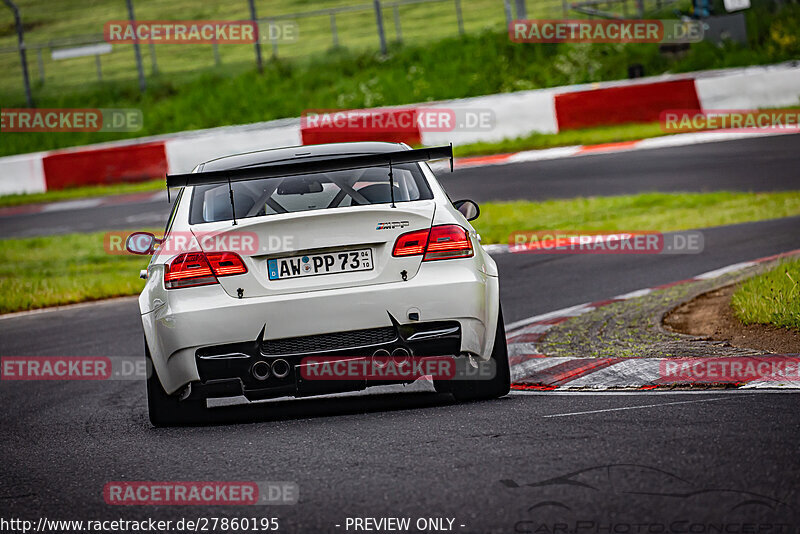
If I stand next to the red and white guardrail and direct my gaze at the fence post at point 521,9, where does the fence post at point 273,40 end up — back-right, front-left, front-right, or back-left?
front-left

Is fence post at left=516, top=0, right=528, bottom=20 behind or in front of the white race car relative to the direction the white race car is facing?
in front

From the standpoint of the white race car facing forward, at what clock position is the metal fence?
The metal fence is roughly at 12 o'clock from the white race car.

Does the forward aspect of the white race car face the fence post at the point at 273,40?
yes

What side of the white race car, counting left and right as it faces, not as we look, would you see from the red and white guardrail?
front

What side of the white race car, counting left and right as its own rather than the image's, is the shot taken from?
back

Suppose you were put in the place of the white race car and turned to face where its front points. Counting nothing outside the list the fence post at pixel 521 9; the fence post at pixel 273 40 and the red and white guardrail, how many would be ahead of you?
3
